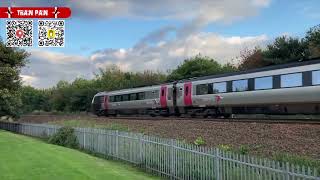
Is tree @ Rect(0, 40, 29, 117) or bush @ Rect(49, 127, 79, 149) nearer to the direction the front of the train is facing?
the tree

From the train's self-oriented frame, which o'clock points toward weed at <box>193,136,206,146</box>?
The weed is roughly at 8 o'clock from the train.

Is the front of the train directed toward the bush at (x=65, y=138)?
no

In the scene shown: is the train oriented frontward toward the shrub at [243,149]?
no

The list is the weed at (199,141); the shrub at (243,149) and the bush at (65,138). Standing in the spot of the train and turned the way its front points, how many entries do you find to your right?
0

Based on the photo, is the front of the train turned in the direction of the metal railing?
no

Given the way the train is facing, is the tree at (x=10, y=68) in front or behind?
in front

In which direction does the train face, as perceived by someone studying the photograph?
facing away from the viewer and to the left of the viewer
